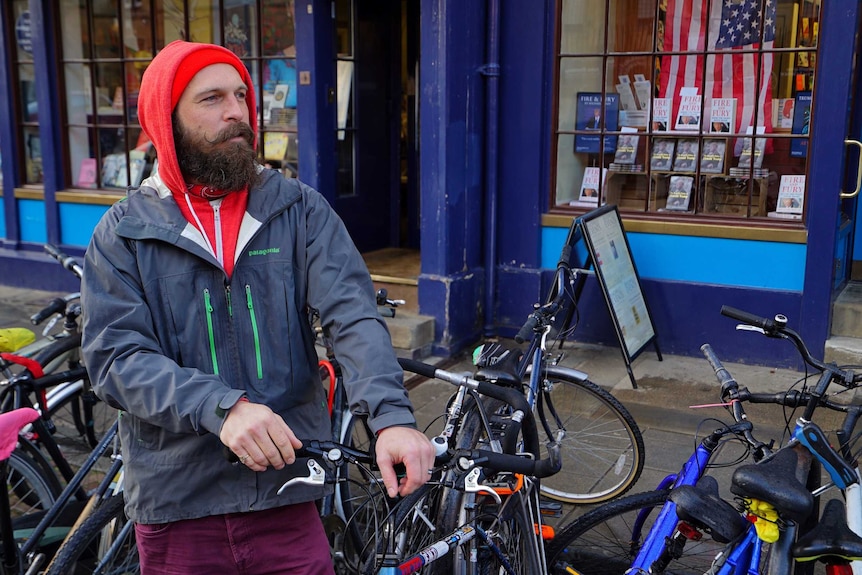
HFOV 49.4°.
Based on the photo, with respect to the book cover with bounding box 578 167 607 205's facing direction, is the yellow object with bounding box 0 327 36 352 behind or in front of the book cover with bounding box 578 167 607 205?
in front

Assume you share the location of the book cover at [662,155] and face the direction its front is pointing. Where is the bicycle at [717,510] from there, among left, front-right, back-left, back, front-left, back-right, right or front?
front

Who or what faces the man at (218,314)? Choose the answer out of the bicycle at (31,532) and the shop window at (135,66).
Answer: the shop window

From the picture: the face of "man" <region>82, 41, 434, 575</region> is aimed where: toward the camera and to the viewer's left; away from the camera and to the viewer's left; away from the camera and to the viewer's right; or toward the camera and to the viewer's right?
toward the camera and to the viewer's right

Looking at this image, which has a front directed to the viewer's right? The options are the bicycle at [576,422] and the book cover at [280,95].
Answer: the bicycle

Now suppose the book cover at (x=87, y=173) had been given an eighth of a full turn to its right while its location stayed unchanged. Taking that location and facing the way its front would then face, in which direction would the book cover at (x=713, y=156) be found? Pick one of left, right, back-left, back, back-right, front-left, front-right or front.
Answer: left

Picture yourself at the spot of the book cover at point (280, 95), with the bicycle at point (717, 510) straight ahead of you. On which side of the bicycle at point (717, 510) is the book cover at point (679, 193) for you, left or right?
left

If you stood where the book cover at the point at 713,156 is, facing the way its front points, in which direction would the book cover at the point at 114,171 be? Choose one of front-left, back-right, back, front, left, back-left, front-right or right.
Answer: right

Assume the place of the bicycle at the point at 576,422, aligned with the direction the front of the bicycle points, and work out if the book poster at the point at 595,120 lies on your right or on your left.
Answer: on your left

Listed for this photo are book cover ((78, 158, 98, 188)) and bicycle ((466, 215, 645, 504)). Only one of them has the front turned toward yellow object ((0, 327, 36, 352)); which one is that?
the book cover

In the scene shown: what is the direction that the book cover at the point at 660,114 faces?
toward the camera

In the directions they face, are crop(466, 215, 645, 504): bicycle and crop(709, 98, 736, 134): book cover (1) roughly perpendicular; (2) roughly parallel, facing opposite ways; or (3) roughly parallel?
roughly perpendicular

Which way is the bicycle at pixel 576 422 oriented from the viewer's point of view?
to the viewer's right

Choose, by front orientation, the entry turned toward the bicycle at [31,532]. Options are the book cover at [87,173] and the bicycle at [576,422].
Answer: the book cover

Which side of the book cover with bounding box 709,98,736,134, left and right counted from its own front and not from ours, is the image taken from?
front

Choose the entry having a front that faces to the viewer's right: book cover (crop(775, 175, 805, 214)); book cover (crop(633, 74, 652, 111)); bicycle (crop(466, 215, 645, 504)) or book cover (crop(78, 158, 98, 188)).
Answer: the bicycle

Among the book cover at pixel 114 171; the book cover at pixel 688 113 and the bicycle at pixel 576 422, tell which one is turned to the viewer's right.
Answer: the bicycle

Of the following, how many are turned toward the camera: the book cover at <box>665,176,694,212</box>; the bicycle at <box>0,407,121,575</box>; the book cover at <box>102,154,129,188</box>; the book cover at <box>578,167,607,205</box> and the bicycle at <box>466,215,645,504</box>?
3

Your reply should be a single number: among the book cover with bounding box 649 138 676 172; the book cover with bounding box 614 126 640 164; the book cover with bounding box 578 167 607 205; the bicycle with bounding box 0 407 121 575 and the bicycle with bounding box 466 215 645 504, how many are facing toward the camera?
3

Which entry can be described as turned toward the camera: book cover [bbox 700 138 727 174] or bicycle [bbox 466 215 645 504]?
the book cover
